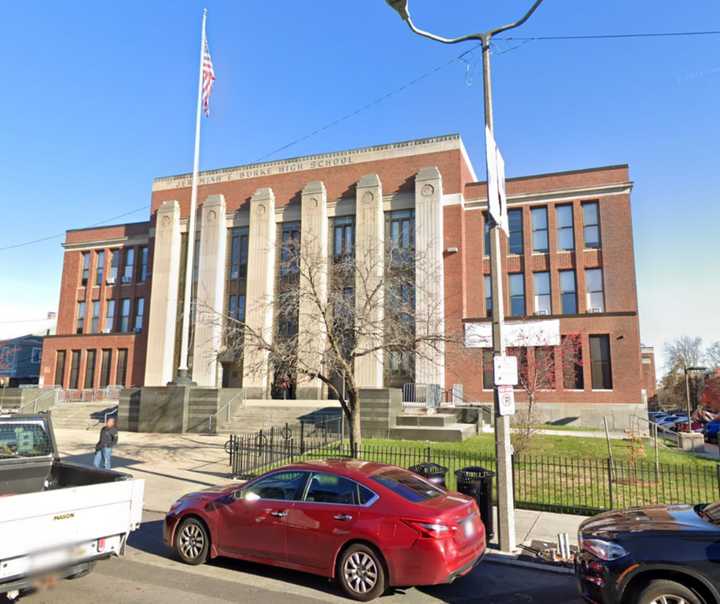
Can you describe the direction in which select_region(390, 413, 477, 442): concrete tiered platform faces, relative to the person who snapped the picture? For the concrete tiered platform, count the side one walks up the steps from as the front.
facing the viewer

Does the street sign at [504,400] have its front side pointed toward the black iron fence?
no

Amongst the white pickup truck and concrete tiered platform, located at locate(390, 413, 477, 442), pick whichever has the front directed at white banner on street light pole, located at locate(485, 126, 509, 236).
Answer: the concrete tiered platform

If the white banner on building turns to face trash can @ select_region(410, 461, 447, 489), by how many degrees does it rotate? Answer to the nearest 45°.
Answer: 0° — it already faces it

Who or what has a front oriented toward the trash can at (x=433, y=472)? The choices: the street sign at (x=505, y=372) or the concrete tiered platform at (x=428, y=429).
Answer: the concrete tiered platform

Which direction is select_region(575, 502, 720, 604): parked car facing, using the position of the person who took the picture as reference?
facing to the left of the viewer

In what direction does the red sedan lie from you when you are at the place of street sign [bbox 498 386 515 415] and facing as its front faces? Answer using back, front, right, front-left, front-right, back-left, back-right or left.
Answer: front-right

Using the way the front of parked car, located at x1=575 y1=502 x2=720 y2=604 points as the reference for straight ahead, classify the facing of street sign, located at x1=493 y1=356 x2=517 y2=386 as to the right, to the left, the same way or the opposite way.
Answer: to the left

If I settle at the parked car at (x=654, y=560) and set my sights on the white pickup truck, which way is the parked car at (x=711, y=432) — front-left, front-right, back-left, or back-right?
back-right

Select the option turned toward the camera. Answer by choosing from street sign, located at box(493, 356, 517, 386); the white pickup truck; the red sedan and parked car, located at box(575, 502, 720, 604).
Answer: the street sign

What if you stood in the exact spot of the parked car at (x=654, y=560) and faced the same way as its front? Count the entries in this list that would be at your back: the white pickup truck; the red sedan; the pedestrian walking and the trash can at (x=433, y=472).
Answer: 0

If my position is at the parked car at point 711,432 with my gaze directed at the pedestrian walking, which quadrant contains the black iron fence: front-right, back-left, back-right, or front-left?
front-left

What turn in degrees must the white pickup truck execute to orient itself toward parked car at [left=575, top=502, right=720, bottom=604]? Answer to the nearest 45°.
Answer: approximately 180°

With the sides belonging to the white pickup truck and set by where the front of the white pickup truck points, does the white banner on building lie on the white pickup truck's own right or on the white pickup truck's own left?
on the white pickup truck's own right

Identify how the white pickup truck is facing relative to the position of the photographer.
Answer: facing away from the viewer and to the left of the viewer

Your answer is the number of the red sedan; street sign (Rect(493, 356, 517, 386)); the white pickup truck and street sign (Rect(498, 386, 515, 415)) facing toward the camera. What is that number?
2

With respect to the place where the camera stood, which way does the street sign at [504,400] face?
facing the viewer

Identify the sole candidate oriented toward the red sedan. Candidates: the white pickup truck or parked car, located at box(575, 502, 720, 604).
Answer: the parked car

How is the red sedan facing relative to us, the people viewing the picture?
facing away from the viewer and to the left of the viewer

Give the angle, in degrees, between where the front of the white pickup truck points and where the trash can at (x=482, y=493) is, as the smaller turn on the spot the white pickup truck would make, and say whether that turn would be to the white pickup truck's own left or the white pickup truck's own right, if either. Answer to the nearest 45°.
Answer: approximately 135° to the white pickup truck's own right
